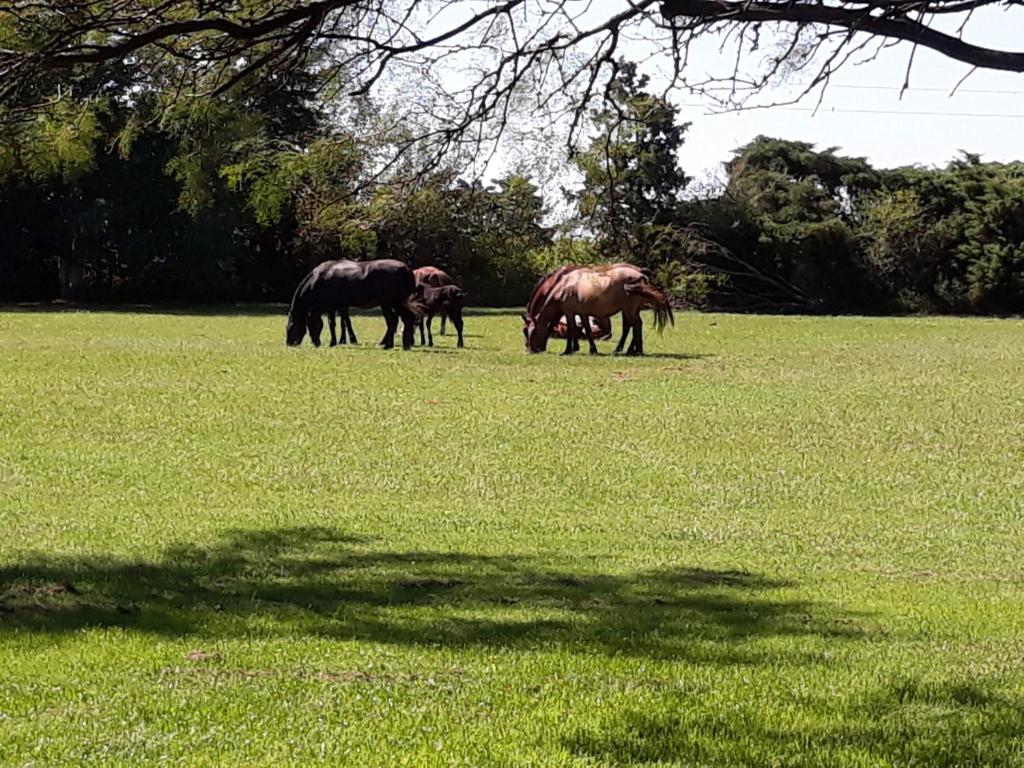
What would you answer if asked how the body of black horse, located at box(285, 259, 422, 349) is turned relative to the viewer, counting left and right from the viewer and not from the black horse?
facing to the left of the viewer

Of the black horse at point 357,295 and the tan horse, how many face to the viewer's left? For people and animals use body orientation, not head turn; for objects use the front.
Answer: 2

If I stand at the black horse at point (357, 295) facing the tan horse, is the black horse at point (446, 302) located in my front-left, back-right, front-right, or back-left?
front-left

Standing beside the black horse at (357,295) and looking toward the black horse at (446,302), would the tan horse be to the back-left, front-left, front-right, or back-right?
front-right

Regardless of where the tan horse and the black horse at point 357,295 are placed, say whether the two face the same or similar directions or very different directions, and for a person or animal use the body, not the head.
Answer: same or similar directions

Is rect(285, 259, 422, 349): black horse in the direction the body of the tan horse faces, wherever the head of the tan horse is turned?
yes

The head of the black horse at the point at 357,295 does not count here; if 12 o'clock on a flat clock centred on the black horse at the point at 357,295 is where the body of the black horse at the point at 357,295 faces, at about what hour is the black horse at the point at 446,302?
the black horse at the point at 446,302 is roughly at 5 o'clock from the black horse at the point at 357,295.

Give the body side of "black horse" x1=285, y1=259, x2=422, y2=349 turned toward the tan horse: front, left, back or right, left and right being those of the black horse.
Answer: back

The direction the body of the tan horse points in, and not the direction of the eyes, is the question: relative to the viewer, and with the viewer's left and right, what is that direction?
facing to the left of the viewer
